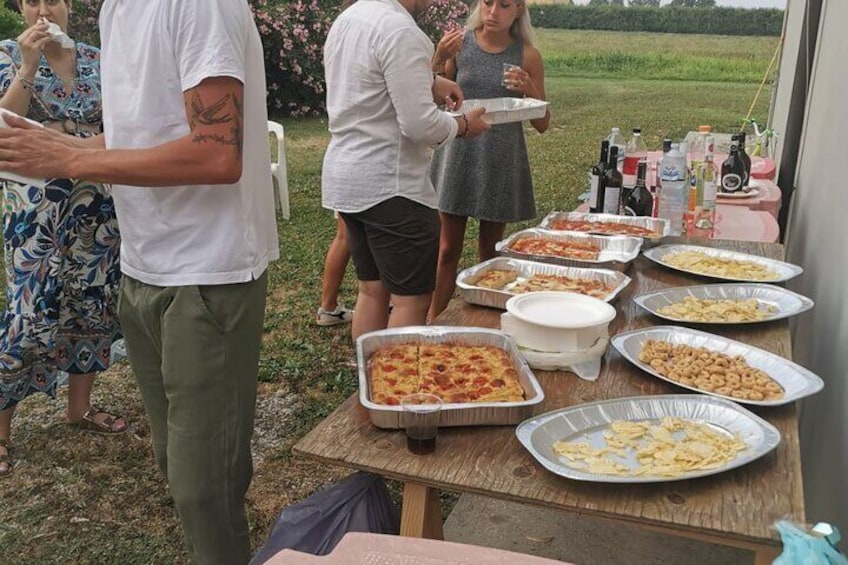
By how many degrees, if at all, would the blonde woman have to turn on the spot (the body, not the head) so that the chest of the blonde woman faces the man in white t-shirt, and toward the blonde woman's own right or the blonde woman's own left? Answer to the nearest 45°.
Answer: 0° — they already face them

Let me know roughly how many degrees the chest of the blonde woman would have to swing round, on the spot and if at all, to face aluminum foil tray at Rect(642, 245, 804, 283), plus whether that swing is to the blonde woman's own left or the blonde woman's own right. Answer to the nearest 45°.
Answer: approximately 45° to the blonde woman's own left

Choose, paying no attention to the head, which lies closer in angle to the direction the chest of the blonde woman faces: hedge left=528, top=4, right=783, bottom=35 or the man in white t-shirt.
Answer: the man in white t-shirt

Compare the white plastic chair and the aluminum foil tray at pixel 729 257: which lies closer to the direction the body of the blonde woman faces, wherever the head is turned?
the aluminum foil tray

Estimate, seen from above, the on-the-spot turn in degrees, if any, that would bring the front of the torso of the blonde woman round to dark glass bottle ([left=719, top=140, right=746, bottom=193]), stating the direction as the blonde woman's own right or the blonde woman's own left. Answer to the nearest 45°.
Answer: approximately 90° to the blonde woman's own left

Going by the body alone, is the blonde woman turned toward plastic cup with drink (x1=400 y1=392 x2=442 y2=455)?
yes

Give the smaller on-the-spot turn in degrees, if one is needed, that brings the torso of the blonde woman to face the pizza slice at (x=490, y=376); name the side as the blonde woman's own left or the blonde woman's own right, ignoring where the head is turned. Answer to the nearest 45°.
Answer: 0° — they already face it

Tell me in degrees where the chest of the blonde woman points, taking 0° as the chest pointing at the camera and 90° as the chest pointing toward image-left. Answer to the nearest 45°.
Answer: approximately 0°

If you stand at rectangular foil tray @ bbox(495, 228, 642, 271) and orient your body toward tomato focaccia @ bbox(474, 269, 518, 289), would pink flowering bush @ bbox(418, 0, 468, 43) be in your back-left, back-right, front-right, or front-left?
back-right

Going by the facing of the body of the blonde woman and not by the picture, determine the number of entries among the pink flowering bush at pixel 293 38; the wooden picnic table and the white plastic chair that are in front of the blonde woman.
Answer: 1

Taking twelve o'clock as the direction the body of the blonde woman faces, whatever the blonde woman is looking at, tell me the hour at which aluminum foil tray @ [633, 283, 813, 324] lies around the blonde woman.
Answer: The aluminum foil tray is roughly at 11 o'clock from the blonde woman.
